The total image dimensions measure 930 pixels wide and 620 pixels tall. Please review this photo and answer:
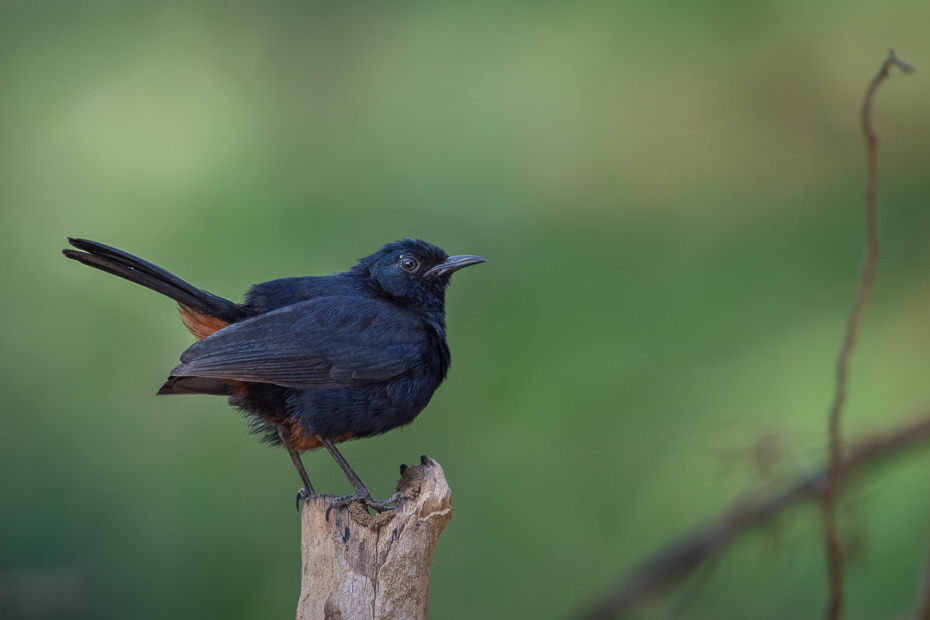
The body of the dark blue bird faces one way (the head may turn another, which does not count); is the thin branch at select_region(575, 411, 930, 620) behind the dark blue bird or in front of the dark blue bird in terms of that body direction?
in front

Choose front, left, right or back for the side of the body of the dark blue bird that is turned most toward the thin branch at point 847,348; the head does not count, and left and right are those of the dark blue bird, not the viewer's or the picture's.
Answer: front

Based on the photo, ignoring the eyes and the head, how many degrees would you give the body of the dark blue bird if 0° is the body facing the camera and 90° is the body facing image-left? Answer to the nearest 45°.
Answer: approximately 270°
